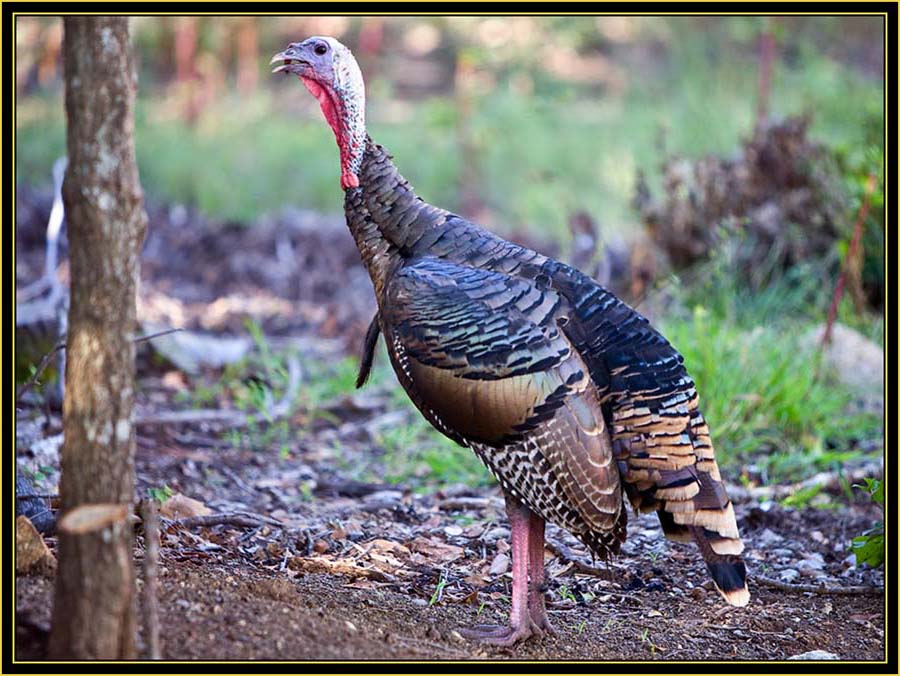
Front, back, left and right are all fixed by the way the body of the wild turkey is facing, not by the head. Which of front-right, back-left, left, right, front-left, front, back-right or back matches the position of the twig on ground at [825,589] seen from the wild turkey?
back-right

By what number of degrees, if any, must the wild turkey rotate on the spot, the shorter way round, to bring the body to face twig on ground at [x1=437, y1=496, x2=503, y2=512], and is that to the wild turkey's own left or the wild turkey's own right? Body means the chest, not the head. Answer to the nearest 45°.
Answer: approximately 90° to the wild turkey's own right

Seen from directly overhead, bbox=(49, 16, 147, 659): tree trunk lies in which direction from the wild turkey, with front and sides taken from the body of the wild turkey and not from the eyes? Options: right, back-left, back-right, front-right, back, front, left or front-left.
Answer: front-left

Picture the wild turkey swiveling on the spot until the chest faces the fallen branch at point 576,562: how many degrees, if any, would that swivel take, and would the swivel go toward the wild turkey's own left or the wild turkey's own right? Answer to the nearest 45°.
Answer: approximately 90° to the wild turkey's own right

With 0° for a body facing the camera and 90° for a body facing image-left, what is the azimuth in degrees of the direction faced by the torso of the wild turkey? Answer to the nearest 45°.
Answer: approximately 90°

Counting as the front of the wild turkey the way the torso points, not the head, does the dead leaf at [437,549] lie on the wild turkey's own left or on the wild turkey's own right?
on the wild turkey's own right

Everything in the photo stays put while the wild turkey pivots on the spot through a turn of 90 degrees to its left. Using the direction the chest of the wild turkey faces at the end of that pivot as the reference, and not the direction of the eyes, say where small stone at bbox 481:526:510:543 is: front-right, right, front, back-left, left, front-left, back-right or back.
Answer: back

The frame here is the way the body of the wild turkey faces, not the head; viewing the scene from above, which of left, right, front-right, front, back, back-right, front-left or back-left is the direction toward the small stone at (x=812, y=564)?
back-right

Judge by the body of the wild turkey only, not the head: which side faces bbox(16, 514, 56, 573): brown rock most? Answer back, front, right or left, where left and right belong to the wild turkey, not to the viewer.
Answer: front

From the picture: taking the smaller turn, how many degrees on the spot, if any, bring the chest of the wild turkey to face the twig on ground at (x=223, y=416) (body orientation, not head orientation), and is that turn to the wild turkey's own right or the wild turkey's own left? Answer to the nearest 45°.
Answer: approximately 45° to the wild turkey's own right

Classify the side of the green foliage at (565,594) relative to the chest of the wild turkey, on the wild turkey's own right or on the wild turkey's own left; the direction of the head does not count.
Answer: on the wild turkey's own right

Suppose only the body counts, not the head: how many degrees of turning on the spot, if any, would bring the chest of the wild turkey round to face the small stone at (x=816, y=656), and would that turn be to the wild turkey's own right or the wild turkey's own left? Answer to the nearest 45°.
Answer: approximately 180°

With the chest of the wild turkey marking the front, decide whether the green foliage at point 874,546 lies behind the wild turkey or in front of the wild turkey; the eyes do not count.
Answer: behind
